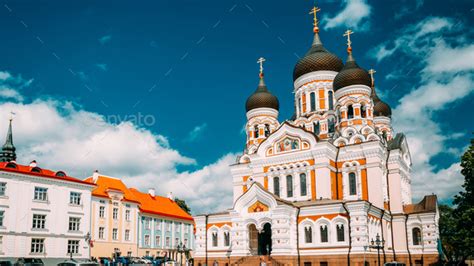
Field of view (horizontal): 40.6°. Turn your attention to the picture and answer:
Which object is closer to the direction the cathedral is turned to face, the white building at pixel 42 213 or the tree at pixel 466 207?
the white building

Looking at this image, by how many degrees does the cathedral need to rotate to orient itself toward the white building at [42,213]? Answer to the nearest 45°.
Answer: approximately 45° to its right

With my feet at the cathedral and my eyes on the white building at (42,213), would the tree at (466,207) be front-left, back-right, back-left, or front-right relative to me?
back-left

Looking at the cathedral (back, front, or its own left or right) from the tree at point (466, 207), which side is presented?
left

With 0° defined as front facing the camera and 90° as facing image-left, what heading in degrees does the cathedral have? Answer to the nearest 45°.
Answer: approximately 45°
